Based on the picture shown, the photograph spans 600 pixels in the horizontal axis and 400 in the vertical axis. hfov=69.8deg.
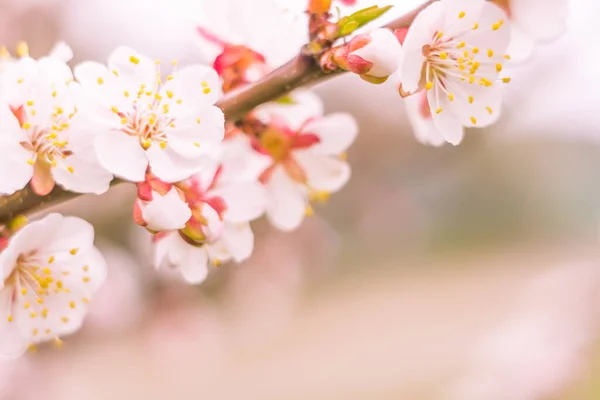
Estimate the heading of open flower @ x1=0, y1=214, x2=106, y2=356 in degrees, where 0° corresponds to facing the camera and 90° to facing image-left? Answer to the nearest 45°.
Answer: approximately 315°
